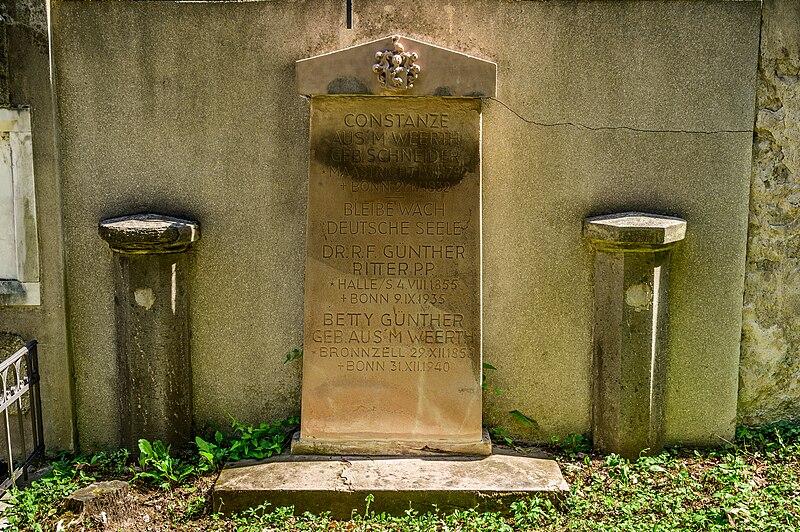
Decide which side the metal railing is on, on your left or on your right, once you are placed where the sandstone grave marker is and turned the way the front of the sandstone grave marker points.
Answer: on your right

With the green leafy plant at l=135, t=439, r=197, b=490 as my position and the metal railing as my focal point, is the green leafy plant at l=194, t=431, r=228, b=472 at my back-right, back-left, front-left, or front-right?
back-right

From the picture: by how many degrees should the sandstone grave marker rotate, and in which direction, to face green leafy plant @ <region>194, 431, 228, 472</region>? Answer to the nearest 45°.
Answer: approximately 90° to its right

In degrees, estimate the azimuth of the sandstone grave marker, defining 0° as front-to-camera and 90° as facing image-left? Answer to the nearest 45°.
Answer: approximately 0°

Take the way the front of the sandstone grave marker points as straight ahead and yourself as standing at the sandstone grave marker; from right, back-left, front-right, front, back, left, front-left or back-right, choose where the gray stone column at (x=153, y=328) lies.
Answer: right

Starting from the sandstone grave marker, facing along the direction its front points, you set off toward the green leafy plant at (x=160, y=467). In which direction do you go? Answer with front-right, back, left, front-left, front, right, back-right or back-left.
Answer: right
